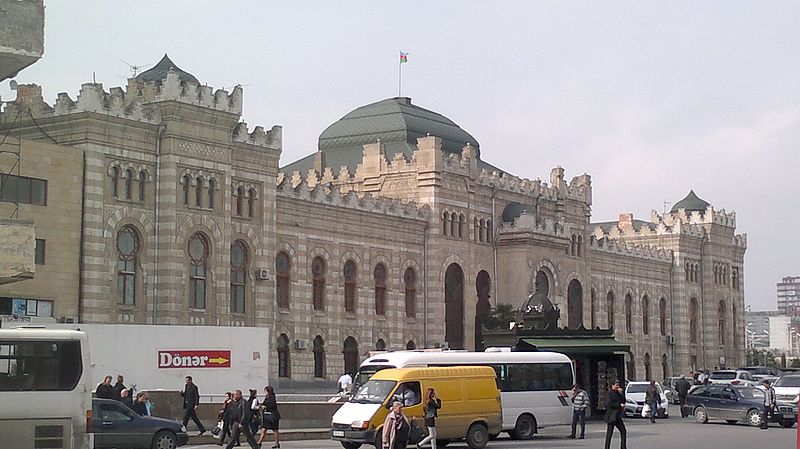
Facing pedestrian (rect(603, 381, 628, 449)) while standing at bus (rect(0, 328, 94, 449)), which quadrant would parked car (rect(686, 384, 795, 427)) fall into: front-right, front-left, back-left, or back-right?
front-left

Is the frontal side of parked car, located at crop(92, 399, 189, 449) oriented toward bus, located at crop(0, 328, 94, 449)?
no

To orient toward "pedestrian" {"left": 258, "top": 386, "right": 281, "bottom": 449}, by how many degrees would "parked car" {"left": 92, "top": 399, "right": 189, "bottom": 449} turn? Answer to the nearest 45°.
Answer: approximately 45° to its left

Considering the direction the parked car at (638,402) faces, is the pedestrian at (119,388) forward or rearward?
forward

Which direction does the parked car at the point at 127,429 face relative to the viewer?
to the viewer's right

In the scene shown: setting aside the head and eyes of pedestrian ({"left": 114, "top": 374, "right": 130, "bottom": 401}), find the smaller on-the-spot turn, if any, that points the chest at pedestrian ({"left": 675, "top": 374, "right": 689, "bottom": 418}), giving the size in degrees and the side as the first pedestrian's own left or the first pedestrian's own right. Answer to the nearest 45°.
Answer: approximately 45° to the first pedestrian's own left

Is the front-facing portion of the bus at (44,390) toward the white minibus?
no

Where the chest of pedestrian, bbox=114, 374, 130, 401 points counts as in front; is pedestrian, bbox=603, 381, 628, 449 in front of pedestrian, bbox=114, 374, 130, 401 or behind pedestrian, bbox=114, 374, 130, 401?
in front

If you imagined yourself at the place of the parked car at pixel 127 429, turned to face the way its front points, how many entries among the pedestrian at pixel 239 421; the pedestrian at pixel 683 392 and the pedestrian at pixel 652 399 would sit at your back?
0
